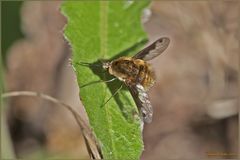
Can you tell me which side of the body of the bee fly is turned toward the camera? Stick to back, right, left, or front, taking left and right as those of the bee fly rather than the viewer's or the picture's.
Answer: left
